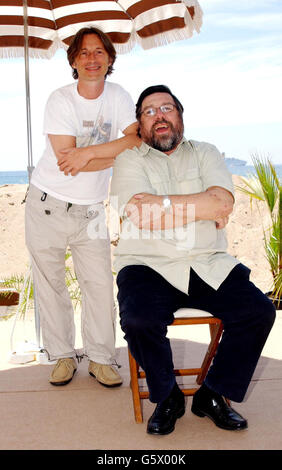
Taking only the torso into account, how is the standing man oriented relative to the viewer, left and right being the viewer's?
facing the viewer

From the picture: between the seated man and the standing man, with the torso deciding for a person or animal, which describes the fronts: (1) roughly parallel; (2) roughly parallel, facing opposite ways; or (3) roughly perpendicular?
roughly parallel

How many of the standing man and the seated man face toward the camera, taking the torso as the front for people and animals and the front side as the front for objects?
2

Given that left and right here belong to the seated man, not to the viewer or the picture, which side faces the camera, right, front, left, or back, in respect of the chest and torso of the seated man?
front

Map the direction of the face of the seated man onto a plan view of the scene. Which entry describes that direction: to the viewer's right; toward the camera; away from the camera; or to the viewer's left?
toward the camera

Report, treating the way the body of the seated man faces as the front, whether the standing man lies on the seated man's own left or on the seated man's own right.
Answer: on the seated man's own right

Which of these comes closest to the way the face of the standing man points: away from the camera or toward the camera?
toward the camera
